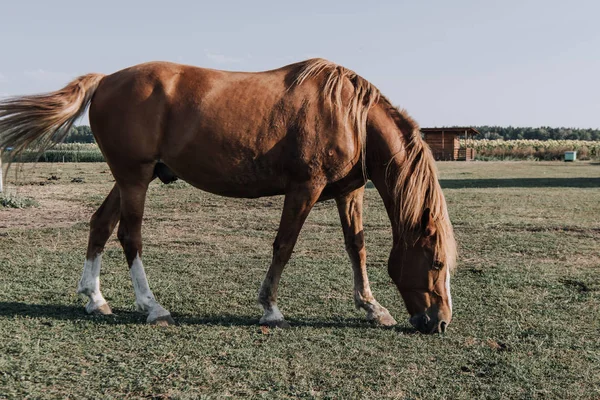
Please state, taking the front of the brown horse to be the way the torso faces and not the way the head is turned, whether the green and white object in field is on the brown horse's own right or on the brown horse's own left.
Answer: on the brown horse's own left

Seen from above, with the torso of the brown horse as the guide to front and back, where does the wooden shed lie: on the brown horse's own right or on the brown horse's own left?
on the brown horse's own left

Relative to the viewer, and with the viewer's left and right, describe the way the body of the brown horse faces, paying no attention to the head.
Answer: facing to the right of the viewer
